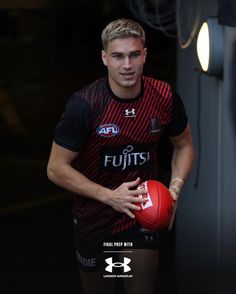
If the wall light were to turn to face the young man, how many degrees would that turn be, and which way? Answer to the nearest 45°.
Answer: approximately 45° to its left

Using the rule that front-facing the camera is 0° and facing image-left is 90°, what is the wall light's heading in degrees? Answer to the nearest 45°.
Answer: approximately 90°
